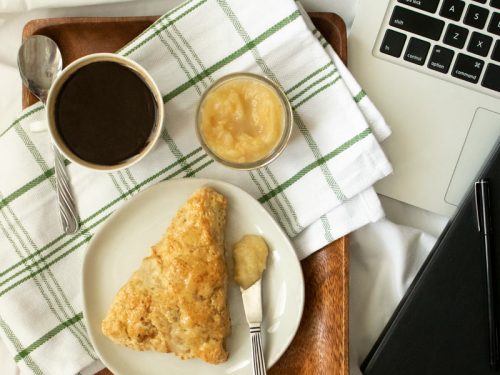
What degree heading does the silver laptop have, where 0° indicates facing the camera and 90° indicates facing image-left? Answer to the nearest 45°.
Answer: approximately 0°
